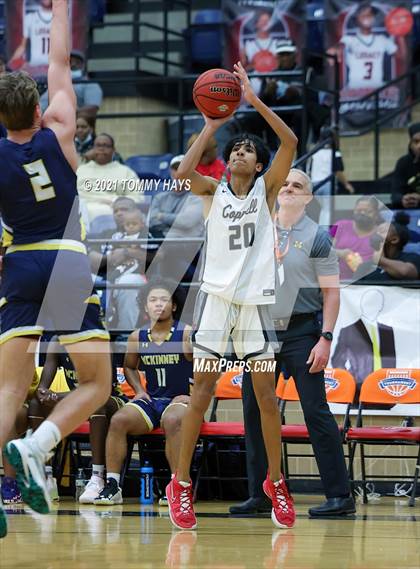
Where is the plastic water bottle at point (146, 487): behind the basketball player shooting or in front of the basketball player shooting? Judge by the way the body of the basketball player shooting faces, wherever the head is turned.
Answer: behind

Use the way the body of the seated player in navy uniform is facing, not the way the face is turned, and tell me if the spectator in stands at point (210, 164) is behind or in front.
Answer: behind

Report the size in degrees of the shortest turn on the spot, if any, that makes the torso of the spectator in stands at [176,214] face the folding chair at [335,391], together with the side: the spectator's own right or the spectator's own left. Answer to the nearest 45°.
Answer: approximately 45° to the spectator's own left

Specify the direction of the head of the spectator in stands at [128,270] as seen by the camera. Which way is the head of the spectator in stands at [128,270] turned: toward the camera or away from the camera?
toward the camera

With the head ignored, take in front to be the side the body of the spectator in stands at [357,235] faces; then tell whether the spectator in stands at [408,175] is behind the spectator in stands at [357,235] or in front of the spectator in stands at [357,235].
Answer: behind

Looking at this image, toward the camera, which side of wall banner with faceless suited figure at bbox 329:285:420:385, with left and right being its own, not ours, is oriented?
front

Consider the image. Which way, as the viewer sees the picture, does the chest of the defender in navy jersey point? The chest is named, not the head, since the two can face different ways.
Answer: away from the camera

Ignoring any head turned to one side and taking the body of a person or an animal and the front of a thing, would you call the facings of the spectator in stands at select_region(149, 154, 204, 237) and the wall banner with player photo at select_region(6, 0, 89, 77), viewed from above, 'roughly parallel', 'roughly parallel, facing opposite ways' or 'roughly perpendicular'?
roughly parallel

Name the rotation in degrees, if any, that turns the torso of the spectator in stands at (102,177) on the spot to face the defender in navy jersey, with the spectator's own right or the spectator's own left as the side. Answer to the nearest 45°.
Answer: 0° — they already face them

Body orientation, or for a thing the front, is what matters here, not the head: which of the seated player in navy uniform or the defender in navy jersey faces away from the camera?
the defender in navy jersey

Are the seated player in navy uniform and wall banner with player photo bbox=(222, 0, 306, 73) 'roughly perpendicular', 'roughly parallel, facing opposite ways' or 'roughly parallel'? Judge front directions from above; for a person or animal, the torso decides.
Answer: roughly parallel

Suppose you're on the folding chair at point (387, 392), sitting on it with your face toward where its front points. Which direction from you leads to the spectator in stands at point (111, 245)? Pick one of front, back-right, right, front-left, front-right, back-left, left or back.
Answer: back-right

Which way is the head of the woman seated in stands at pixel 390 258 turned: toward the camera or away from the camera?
toward the camera

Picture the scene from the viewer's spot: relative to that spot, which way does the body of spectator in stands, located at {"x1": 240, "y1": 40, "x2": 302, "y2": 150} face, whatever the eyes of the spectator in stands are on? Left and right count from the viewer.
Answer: facing the viewer

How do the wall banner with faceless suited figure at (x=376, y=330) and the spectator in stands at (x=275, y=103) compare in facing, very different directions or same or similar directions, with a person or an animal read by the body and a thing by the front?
same or similar directions

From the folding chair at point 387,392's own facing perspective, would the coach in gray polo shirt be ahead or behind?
ahead

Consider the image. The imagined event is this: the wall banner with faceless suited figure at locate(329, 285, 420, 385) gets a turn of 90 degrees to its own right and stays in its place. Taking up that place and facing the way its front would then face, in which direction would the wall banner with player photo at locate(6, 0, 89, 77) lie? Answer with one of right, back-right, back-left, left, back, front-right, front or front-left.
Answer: front-right
